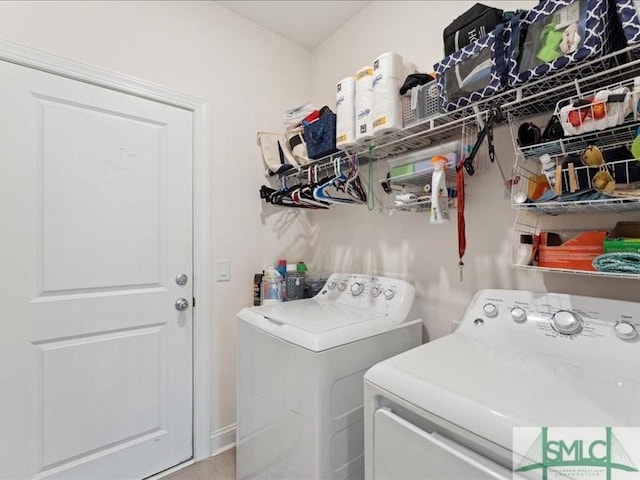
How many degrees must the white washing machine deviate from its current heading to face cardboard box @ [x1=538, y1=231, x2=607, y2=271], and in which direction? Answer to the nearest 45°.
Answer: approximately 135° to its left

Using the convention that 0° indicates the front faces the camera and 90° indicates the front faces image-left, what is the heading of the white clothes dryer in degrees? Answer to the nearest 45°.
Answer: approximately 45°

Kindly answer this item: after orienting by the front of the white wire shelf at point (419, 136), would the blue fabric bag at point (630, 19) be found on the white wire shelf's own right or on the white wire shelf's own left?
on the white wire shelf's own left

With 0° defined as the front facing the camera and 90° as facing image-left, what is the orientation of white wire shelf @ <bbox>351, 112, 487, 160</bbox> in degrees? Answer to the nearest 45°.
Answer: approximately 45°

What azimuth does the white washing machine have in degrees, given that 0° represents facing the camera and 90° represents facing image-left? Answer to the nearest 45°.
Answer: approximately 45°
